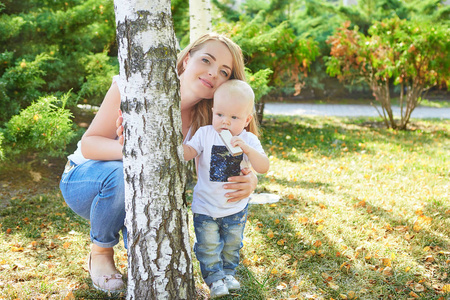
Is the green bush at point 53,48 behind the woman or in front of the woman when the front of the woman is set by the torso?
behind

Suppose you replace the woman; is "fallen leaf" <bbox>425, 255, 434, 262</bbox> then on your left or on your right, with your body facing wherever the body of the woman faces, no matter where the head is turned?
on your left
